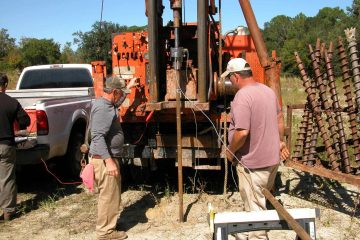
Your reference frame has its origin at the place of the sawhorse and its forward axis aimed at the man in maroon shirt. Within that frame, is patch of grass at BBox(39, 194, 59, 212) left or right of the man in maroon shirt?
left

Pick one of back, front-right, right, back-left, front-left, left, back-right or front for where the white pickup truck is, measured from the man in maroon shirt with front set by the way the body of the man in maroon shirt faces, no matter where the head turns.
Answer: front

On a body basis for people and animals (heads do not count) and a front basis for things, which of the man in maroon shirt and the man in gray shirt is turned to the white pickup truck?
the man in maroon shirt

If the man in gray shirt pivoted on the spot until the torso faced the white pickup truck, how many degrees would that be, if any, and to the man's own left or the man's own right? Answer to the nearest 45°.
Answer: approximately 90° to the man's own left

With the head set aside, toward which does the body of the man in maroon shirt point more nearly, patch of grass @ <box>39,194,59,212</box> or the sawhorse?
the patch of grass

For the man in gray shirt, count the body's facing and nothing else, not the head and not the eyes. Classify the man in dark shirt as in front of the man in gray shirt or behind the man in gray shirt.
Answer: behind

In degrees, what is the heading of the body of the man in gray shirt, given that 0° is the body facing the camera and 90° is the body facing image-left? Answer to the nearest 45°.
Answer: approximately 270°

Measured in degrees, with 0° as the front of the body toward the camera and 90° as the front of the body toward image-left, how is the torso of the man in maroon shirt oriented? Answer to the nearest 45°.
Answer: approximately 135°

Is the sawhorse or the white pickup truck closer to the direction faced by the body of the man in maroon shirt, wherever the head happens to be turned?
the white pickup truck

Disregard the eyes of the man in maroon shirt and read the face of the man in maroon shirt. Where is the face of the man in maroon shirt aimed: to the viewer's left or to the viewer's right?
to the viewer's left

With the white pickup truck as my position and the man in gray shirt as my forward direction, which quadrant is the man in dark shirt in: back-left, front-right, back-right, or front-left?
front-right

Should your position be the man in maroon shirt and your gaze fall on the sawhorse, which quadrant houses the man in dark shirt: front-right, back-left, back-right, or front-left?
back-right

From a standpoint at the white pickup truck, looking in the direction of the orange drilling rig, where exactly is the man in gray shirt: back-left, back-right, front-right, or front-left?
front-right

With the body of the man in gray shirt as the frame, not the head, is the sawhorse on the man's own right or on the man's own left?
on the man's own right
